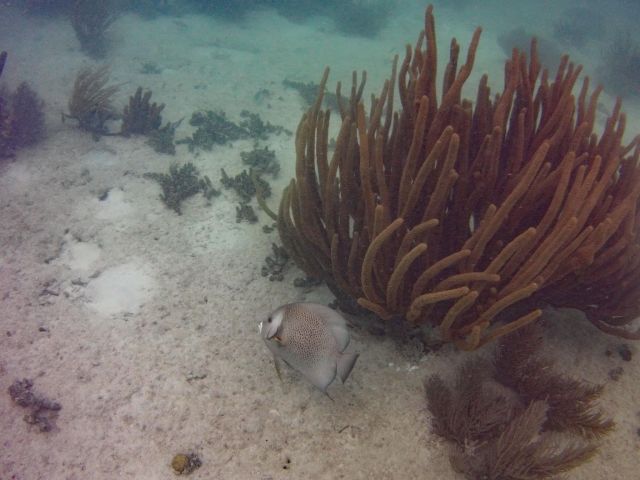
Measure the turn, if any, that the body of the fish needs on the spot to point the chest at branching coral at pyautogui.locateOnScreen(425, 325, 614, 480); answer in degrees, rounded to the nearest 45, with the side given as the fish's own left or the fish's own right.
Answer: approximately 180°

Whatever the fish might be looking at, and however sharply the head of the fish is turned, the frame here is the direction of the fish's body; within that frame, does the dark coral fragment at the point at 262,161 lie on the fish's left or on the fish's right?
on the fish's right

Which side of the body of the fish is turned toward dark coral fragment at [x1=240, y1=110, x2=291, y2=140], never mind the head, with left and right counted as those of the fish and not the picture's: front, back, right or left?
right

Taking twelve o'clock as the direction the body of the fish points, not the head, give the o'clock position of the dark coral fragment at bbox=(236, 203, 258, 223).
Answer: The dark coral fragment is roughly at 2 o'clock from the fish.

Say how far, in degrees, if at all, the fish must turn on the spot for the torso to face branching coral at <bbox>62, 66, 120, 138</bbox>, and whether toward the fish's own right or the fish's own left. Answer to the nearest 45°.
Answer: approximately 45° to the fish's own right

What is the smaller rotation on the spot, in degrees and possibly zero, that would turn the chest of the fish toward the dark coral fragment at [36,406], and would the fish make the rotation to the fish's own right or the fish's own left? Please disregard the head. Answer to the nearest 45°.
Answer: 0° — it already faces it

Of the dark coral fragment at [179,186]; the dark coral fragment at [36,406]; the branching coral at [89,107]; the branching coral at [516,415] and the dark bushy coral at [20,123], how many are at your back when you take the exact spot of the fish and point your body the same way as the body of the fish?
1

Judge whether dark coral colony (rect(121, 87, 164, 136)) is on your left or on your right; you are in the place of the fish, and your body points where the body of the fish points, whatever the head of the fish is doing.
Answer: on your right

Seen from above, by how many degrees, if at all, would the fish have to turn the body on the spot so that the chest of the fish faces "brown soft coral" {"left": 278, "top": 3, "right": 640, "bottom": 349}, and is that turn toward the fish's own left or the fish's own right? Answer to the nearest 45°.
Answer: approximately 135° to the fish's own right

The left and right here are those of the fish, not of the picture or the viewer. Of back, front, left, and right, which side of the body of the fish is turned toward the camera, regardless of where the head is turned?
left

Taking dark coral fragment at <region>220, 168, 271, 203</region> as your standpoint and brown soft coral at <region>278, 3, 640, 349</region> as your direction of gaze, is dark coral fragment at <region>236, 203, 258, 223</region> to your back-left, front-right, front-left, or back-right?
front-right

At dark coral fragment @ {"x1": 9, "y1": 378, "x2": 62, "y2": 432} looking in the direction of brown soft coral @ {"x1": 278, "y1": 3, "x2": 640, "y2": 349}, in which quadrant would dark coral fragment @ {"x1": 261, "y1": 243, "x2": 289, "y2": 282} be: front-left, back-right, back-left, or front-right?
front-left

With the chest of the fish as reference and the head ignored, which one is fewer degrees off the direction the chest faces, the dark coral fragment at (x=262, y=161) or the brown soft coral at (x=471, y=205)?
the dark coral fragment

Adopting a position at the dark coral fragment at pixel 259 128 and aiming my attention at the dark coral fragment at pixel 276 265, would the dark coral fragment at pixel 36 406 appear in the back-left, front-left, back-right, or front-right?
front-right

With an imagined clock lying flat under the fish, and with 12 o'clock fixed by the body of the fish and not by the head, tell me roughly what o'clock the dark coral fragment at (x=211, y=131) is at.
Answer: The dark coral fragment is roughly at 2 o'clock from the fish.
